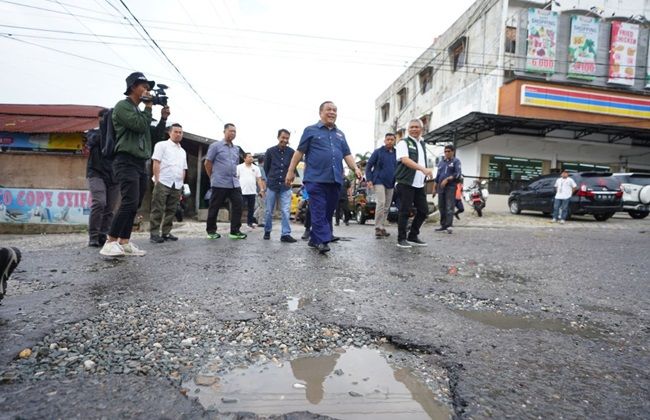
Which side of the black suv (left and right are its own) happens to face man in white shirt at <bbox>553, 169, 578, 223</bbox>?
left

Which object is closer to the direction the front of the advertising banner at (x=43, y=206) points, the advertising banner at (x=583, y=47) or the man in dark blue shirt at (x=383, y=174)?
the man in dark blue shirt

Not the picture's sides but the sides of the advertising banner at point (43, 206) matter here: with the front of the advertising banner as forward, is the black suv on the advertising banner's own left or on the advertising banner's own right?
on the advertising banner's own left

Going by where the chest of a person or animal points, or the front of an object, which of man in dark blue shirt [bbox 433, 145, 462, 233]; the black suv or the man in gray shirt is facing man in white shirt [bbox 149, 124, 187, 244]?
the man in dark blue shirt

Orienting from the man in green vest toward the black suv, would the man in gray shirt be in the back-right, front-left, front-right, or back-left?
back-left

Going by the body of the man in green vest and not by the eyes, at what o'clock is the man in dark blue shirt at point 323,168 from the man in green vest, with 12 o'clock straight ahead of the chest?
The man in dark blue shirt is roughly at 3 o'clock from the man in green vest.

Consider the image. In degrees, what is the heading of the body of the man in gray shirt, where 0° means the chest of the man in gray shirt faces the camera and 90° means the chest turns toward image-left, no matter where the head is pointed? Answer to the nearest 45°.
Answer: approximately 315°

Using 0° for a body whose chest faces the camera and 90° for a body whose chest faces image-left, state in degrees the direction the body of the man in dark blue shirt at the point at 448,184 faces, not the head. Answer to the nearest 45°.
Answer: approximately 45°

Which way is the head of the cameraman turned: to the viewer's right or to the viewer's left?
to the viewer's right
